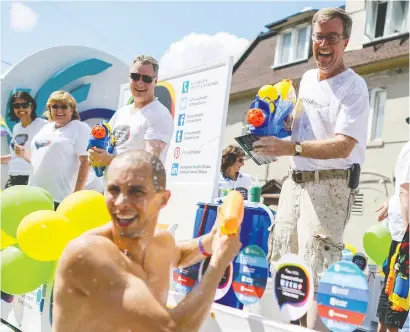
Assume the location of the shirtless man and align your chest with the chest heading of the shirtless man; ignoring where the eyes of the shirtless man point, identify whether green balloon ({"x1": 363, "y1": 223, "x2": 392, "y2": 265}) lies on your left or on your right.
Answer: on your left

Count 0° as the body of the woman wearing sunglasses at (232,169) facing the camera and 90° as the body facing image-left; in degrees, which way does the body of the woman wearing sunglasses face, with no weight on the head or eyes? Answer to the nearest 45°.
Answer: approximately 315°

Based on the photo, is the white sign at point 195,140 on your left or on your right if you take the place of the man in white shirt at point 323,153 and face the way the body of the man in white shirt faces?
on your right

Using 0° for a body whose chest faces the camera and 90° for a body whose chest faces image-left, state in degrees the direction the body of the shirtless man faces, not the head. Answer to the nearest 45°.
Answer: approximately 315°

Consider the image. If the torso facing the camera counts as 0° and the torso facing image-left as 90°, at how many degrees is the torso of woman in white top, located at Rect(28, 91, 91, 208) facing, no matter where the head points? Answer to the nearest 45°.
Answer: approximately 45°
